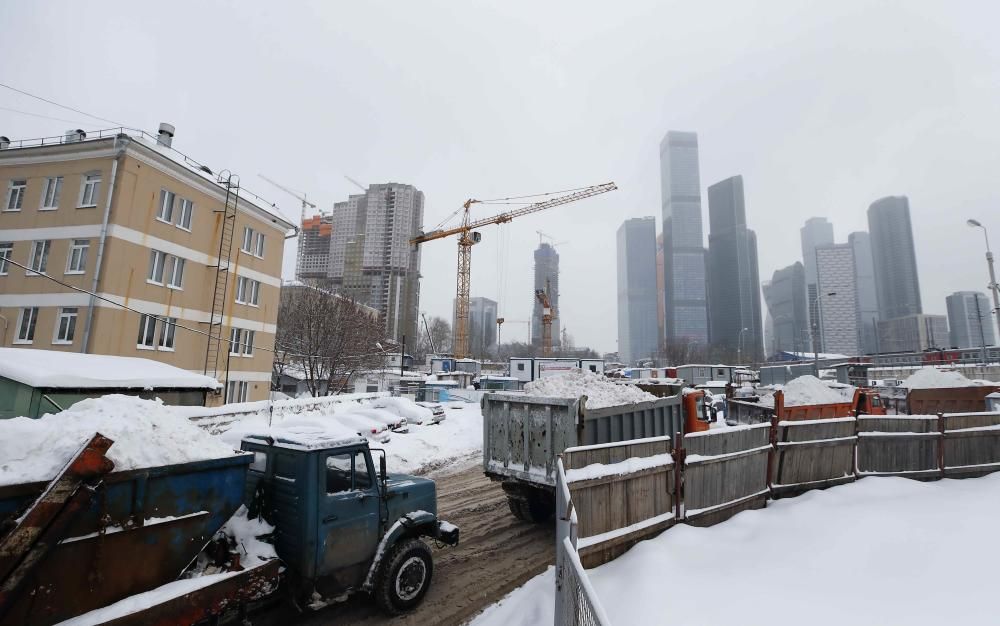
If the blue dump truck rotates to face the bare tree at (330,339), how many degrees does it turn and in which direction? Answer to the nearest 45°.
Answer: approximately 45° to its left

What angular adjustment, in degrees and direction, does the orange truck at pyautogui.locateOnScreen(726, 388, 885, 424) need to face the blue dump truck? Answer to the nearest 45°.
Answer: approximately 135° to its right

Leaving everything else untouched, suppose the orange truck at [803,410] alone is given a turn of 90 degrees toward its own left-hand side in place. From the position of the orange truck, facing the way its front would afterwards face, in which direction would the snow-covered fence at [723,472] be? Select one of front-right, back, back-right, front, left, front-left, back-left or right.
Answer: back-left

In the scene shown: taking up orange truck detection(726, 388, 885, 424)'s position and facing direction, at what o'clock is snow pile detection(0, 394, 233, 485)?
The snow pile is roughly at 5 o'clock from the orange truck.

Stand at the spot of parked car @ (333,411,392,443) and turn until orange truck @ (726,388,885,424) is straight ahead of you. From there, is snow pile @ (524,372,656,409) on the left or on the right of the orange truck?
right

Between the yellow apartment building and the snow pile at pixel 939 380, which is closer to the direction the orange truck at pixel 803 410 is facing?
the snow pile

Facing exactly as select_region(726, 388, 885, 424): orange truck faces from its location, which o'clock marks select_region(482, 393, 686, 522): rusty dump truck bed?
The rusty dump truck bed is roughly at 5 o'clock from the orange truck.

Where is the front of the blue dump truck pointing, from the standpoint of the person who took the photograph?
facing away from the viewer and to the right of the viewer

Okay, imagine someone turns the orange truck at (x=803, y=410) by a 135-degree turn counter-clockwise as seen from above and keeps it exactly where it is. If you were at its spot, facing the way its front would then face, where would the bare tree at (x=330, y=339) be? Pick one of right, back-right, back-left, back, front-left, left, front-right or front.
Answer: front

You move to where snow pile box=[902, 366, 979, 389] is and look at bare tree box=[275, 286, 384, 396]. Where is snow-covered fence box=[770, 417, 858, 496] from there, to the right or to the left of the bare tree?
left

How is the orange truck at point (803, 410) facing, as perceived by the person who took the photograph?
facing away from the viewer and to the right of the viewer
